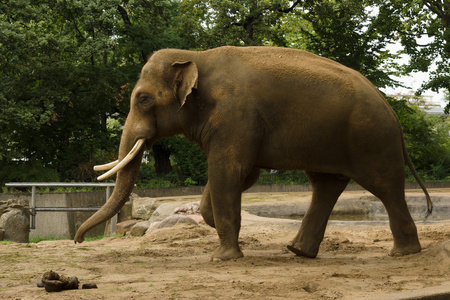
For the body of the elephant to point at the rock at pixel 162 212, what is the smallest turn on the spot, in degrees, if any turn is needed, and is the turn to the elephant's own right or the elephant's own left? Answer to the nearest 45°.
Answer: approximately 90° to the elephant's own right

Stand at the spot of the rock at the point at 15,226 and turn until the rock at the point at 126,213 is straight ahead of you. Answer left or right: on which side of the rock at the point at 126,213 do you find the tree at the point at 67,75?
left

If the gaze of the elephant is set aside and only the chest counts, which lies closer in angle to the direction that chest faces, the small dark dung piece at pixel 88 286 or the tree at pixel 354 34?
the small dark dung piece

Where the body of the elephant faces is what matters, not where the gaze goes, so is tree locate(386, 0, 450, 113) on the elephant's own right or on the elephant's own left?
on the elephant's own right

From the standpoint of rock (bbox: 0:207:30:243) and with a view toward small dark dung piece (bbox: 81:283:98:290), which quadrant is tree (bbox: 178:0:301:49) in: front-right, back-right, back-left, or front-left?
back-left

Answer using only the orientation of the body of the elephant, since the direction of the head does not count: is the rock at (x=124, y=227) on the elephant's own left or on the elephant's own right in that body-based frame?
on the elephant's own right

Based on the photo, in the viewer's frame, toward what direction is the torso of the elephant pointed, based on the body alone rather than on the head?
to the viewer's left

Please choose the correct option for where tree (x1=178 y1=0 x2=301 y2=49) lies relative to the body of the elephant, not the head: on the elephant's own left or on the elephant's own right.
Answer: on the elephant's own right

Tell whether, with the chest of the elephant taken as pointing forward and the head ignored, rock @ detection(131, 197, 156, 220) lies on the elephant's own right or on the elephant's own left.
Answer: on the elephant's own right

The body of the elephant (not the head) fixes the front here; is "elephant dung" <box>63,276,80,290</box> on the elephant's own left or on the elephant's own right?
on the elephant's own left

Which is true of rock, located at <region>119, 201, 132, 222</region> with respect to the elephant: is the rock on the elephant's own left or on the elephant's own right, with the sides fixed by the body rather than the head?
on the elephant's own right

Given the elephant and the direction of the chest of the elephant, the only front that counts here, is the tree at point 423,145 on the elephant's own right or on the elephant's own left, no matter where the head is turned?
on the elephant's own right

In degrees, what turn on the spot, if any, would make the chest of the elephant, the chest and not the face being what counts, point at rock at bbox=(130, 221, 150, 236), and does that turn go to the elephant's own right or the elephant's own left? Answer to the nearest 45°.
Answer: approximately 45° to the elephant's own right
